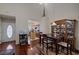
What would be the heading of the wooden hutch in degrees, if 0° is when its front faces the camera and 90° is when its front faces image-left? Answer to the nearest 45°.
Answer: approximately 45°
